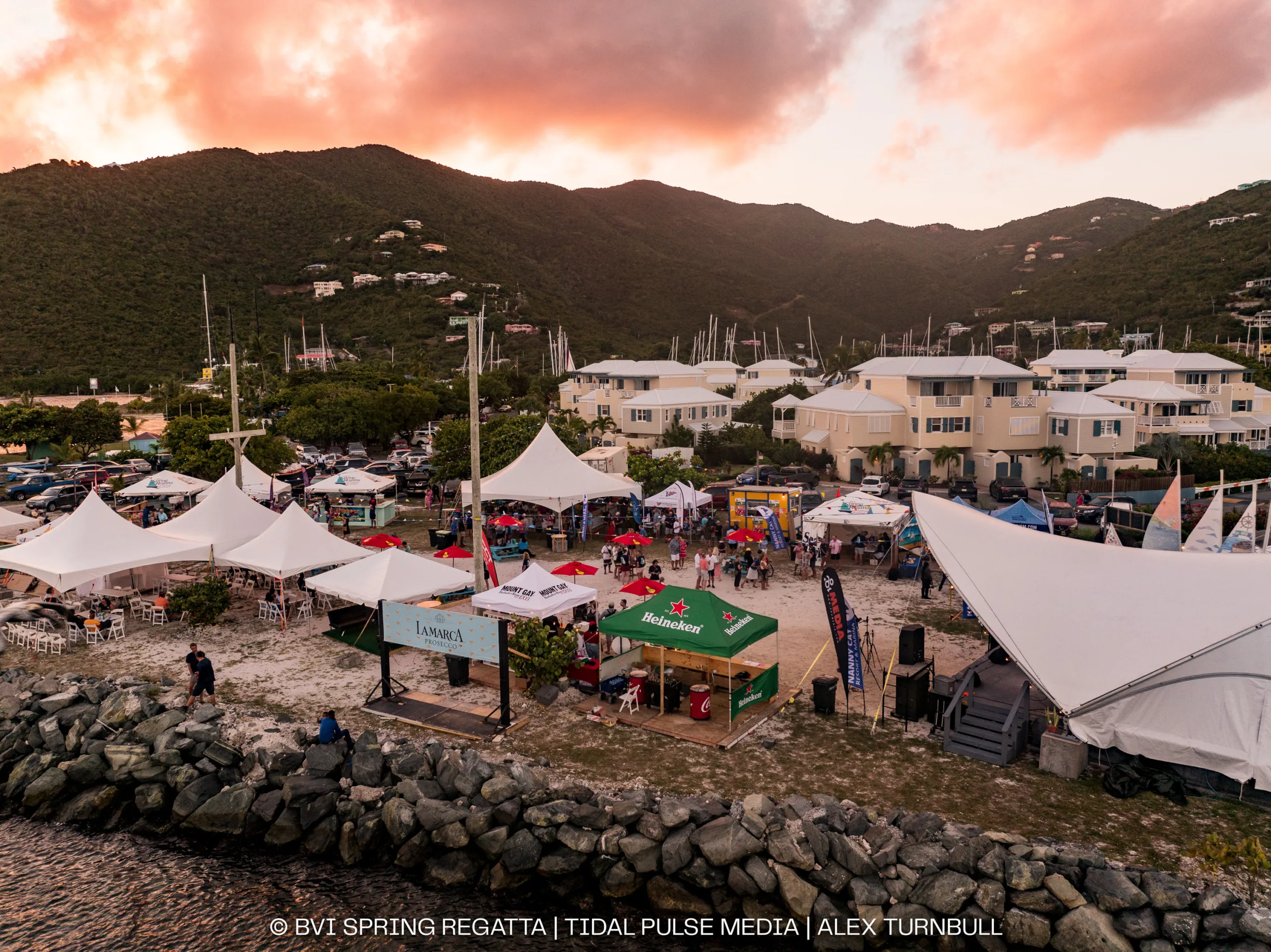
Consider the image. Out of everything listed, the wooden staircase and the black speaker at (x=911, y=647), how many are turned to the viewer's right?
0

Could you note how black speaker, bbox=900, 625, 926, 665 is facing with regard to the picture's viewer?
facing away from the viewer and to the left of the viewer

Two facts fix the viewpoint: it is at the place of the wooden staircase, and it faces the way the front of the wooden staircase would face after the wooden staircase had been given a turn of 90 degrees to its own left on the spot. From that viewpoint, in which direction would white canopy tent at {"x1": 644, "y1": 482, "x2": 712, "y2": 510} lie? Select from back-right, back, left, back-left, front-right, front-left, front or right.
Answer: back

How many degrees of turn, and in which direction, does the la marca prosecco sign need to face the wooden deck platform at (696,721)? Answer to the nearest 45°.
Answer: approximately 135° to its left

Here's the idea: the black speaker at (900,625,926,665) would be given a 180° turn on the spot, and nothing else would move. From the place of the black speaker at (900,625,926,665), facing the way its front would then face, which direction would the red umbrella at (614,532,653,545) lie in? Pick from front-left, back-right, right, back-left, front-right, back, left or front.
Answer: back

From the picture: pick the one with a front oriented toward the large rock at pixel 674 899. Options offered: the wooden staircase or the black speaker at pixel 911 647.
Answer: the wooden staircase

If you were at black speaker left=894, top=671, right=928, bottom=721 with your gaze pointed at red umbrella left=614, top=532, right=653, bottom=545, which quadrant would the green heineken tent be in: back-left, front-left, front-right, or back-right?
front-left

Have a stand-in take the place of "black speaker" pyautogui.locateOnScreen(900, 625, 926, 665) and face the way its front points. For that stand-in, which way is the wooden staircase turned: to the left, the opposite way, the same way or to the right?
to the left

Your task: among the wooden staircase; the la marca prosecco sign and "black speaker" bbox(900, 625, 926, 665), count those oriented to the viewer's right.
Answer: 0

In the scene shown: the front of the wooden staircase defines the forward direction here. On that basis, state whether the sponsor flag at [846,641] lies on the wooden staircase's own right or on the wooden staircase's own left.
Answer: on the wooden staircase's own right

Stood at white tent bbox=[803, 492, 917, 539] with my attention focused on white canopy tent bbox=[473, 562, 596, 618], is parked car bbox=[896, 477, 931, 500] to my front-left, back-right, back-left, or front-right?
back-right

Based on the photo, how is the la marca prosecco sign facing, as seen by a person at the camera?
facing the viewer and to the left of the viewer

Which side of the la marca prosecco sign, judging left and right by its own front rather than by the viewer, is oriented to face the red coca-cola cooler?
left

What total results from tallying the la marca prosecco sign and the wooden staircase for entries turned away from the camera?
0

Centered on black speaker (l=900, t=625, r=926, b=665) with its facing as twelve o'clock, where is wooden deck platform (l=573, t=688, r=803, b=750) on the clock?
The wooden deck platform is roughly at 9 o'clock from the black speaker.
